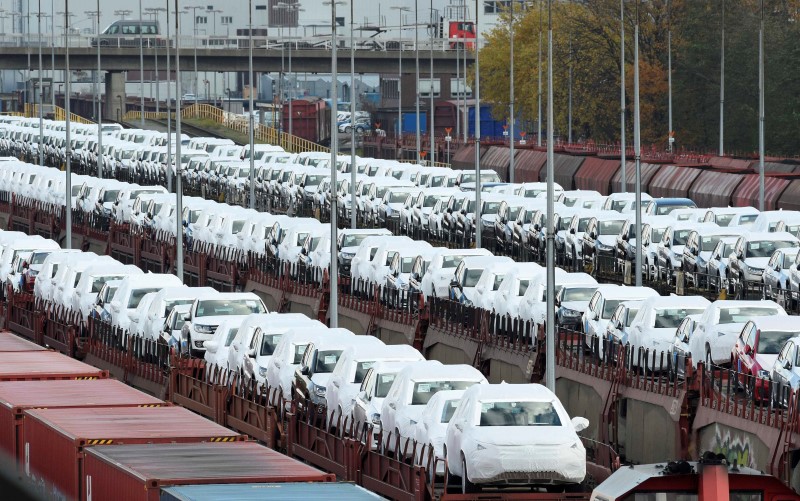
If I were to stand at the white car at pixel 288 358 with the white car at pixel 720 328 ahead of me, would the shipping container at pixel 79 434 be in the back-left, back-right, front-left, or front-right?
back-right

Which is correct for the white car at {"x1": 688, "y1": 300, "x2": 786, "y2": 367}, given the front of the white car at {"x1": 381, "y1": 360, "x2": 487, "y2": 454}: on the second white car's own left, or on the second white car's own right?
on the second white car's own left

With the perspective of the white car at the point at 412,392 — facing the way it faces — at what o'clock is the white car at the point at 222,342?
the white car at the point at 222,342 is roughly at 7 o'clock from the white car at the point at 412,392.

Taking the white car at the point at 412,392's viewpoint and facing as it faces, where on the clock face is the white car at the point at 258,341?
the white car at the point at 258,341 is roughly at 7 o'clock from the white car at the point at 412,392.

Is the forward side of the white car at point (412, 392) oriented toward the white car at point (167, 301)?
no

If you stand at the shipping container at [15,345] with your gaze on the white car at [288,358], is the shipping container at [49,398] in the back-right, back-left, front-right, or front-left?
front-right

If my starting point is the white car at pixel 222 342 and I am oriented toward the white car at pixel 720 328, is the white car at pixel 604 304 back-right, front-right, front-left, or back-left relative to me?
front-left

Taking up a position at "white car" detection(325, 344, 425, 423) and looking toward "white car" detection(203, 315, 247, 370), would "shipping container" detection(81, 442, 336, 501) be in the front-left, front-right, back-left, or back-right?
back-left

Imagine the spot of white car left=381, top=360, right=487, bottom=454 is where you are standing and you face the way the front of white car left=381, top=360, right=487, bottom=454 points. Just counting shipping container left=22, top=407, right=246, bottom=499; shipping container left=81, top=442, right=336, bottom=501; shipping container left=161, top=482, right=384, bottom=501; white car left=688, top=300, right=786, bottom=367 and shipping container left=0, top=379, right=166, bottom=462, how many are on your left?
1

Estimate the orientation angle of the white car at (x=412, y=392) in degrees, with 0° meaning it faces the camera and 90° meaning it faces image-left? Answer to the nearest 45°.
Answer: approximately 315°

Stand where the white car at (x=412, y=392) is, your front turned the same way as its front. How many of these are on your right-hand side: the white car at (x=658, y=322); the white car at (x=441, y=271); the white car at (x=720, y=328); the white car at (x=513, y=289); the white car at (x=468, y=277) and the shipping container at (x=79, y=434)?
1

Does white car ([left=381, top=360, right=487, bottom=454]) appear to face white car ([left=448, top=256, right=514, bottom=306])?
no

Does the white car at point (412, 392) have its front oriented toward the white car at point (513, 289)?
no

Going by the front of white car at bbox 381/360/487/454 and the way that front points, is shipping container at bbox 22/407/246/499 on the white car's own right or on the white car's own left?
on the white car's own right

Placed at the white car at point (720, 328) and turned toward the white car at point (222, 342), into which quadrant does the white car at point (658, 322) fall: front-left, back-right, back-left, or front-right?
front-right

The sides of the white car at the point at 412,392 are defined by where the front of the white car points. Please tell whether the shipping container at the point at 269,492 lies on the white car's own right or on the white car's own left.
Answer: on the white car's own right

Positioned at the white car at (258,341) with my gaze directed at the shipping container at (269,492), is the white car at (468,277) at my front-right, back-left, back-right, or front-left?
back-left

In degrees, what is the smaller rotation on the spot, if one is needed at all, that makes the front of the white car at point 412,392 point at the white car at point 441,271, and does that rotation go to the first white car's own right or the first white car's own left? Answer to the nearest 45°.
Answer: approximately 135° to the first white car's own left
